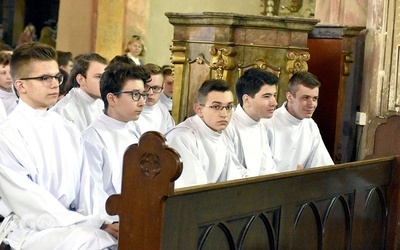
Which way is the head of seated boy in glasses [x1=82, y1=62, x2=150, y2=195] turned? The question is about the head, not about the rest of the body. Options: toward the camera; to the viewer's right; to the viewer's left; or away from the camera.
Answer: to the viewer's right

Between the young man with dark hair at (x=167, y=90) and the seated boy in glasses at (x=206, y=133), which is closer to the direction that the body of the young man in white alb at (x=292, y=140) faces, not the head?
the seated boy in glasses

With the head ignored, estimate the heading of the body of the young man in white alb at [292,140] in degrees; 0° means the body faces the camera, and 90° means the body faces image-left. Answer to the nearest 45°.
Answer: approximately 315°

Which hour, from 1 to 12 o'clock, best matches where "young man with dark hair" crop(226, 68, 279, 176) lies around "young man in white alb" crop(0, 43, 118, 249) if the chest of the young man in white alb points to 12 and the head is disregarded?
The young man with dark hair is roughly at 9 o'clock from the young man in white alb.

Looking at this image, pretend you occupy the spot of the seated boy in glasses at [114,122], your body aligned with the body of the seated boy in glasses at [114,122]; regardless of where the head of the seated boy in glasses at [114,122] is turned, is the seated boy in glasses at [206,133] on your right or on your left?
on your left

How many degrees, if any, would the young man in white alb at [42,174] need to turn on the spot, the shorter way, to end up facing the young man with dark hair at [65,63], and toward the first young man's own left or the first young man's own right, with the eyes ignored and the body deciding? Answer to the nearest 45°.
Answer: approximately 135° to the first young man's own left

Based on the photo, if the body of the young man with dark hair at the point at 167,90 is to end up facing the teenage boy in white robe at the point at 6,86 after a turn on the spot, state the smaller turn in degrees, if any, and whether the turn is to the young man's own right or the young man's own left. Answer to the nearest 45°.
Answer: approximately 90° to the young man's own right

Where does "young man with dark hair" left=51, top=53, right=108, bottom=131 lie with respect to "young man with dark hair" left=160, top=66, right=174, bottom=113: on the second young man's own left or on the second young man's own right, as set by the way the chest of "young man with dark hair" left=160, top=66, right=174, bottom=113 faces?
on the second young man's own right
